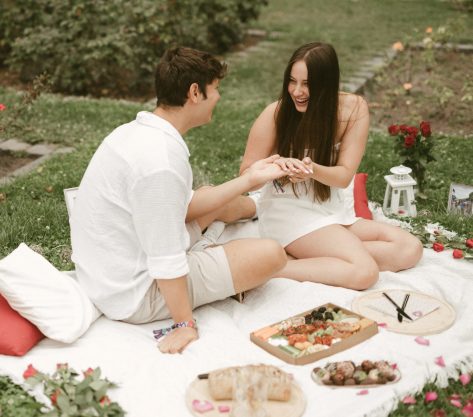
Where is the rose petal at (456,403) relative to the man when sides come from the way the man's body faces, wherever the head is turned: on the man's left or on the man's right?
on the man's right

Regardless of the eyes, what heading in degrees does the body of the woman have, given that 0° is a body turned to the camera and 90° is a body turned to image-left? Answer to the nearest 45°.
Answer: approximately 0°

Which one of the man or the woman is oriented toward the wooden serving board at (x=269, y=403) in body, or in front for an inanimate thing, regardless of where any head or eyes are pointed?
the woman

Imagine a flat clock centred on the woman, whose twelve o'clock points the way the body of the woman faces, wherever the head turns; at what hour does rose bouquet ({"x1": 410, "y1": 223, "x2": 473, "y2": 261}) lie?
The rose bouquet is roughly at 8 o'clock from the woman.

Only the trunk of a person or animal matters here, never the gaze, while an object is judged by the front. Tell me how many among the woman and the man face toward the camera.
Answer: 1

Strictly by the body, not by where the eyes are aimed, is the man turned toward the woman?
yes

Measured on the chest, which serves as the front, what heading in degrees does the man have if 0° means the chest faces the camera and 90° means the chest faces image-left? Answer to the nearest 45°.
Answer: approximately 225°

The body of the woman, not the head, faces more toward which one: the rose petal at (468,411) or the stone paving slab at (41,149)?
the rose petal

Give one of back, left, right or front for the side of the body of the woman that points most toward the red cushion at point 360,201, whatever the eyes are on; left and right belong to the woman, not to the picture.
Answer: back

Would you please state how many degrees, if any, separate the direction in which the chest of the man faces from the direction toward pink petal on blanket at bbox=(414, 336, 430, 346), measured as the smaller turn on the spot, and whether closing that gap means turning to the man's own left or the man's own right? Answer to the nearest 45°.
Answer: approximately 45° to the man's own right
